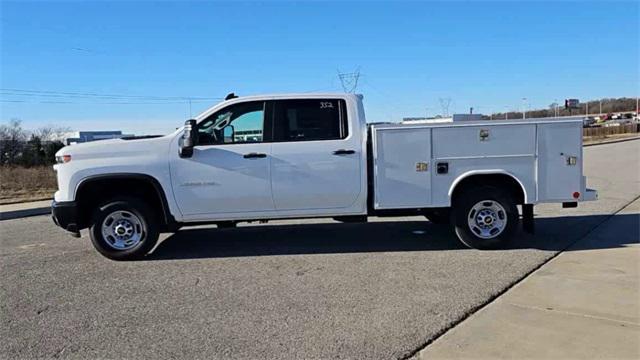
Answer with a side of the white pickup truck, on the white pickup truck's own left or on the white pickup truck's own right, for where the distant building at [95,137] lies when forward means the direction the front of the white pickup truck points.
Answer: on the white pickup truck's own right

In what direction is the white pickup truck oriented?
to the viewer's left
